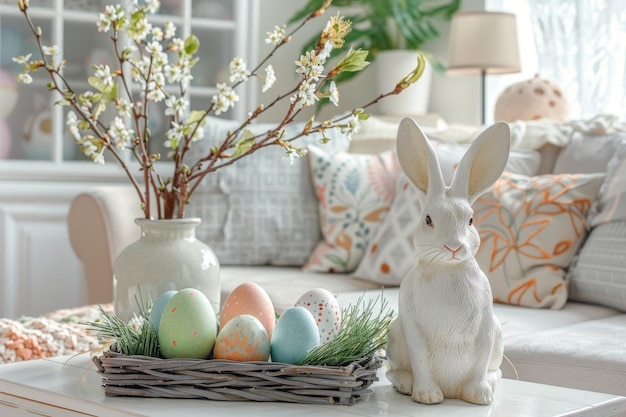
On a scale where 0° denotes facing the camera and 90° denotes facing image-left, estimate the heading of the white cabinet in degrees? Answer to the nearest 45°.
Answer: approximately 0°

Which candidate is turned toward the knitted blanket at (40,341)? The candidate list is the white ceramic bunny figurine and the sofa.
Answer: the sofa

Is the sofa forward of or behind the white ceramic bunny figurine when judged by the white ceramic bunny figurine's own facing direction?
behind

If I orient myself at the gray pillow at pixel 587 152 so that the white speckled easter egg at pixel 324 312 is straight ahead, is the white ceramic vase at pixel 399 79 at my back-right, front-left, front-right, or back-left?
back-right

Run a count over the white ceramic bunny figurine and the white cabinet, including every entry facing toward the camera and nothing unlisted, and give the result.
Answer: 2

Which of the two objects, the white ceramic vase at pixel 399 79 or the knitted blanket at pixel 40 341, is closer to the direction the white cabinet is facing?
the knitted blanket

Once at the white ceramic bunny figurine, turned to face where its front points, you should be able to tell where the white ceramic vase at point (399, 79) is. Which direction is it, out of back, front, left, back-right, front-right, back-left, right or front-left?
back

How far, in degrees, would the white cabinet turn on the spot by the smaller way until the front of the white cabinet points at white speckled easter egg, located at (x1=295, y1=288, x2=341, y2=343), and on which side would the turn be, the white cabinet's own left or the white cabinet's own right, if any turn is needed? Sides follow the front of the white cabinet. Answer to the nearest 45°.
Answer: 0° — it already faces it

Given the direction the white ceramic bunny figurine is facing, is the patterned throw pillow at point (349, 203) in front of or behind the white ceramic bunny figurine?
behind
